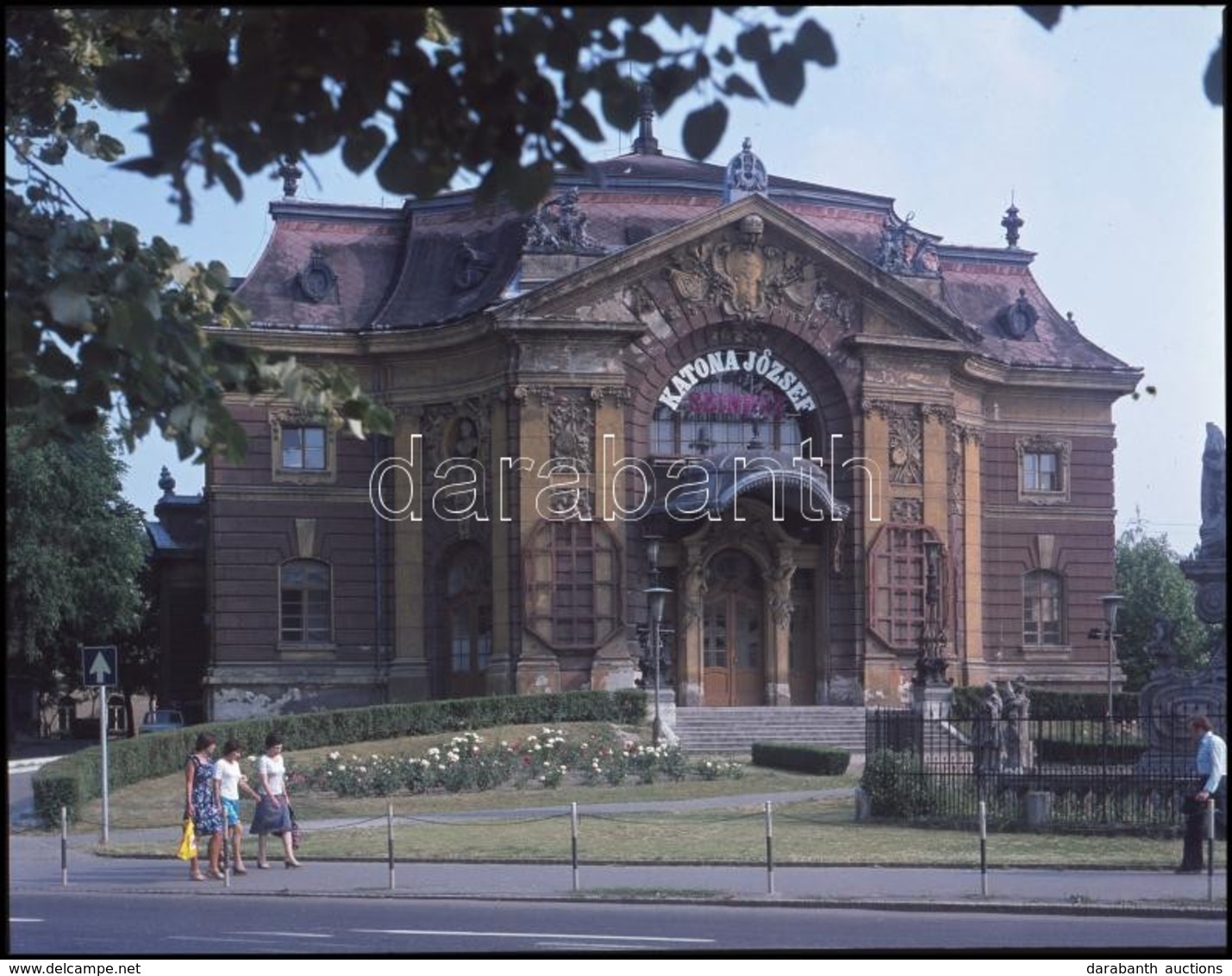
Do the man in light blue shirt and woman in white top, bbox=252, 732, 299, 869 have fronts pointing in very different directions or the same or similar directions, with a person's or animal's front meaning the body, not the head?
very different directions

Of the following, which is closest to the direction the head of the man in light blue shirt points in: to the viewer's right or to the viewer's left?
to the viewer's left

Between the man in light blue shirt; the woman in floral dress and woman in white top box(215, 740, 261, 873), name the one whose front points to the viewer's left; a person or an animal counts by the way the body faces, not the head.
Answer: the man in light blue shirt

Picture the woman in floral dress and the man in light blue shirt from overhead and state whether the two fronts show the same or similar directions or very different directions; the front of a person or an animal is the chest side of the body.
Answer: very different directions

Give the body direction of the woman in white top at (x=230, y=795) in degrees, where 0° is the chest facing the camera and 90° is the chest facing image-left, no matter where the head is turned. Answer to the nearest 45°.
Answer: approximately 315°

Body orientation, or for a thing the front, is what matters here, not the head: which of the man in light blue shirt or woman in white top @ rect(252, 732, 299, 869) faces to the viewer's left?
the man in light blue shirt

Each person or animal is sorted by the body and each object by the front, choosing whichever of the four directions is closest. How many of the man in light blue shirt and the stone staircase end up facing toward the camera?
1

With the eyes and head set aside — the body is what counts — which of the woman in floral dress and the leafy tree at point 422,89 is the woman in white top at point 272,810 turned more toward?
the leafy tree

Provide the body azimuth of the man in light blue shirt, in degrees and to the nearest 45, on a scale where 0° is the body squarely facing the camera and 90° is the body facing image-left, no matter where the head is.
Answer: approximately 90°

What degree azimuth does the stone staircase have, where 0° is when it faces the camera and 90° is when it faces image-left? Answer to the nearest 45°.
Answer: approximately 0°
